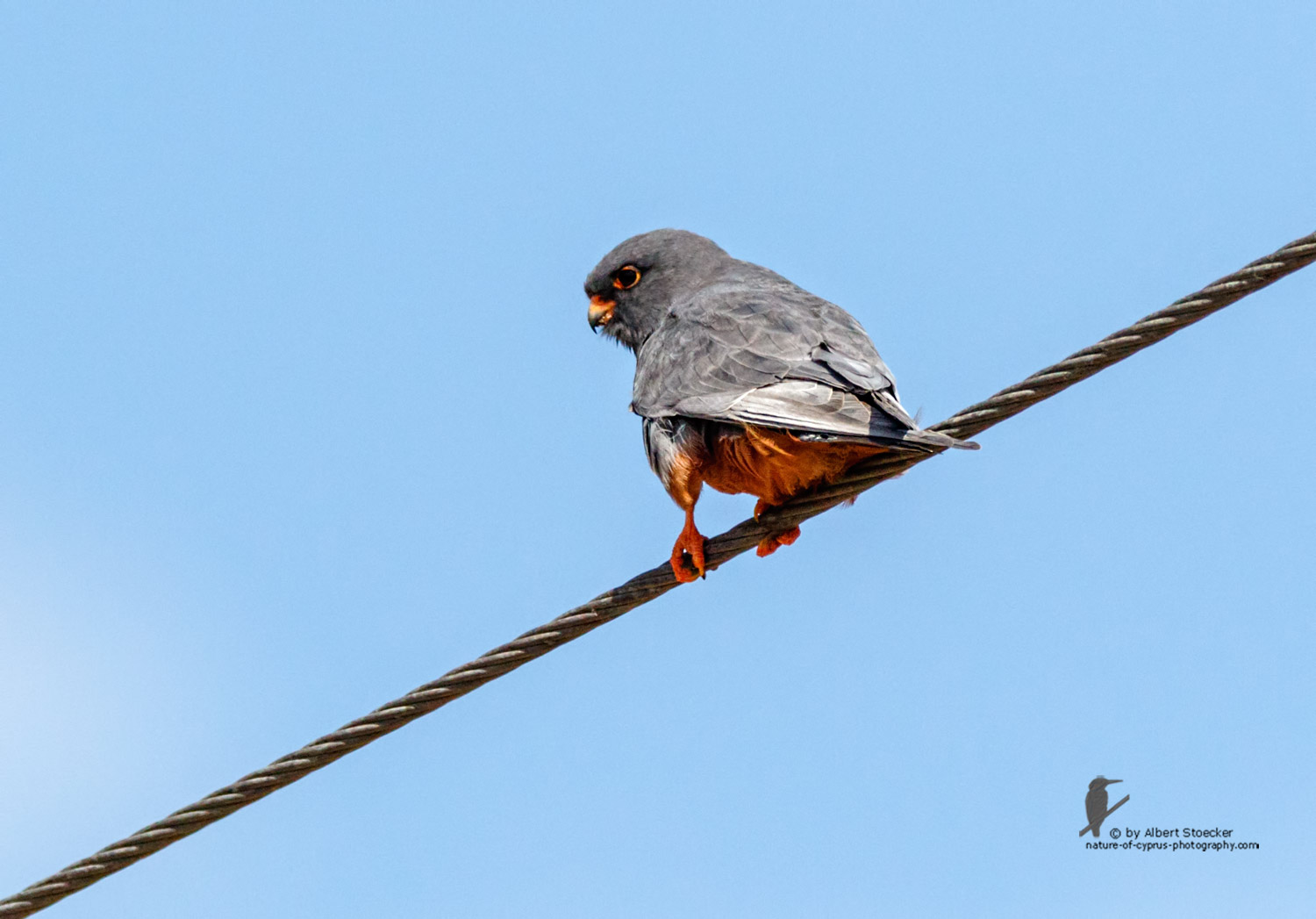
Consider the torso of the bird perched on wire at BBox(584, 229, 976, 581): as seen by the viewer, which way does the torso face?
to the viewer's left
